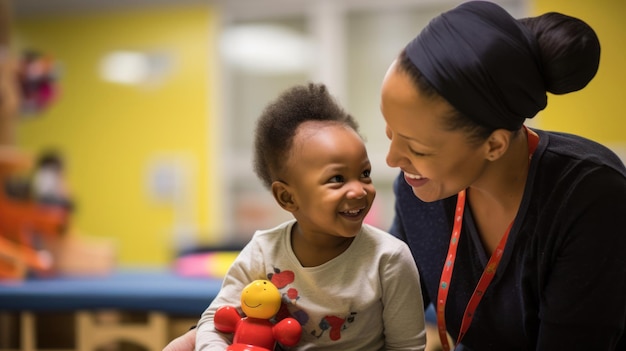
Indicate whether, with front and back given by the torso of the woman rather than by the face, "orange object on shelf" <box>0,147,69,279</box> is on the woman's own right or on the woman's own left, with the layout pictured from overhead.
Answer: on the woman's own right

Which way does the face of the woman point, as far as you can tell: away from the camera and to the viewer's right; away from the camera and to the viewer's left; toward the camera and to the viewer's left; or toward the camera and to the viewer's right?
toward the camera and to the viewer's left

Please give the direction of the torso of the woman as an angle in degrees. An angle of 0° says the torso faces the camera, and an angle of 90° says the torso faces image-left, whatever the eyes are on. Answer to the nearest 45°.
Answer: approximately 45°
